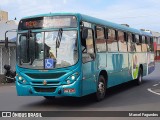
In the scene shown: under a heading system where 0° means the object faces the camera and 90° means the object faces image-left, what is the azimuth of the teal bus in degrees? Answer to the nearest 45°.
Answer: approximately 45°
